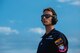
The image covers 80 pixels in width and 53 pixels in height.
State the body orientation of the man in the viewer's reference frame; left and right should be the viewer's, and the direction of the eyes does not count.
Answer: facing the viewer and to the left of the viewer

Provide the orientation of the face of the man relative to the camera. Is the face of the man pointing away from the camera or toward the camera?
toward the camera
